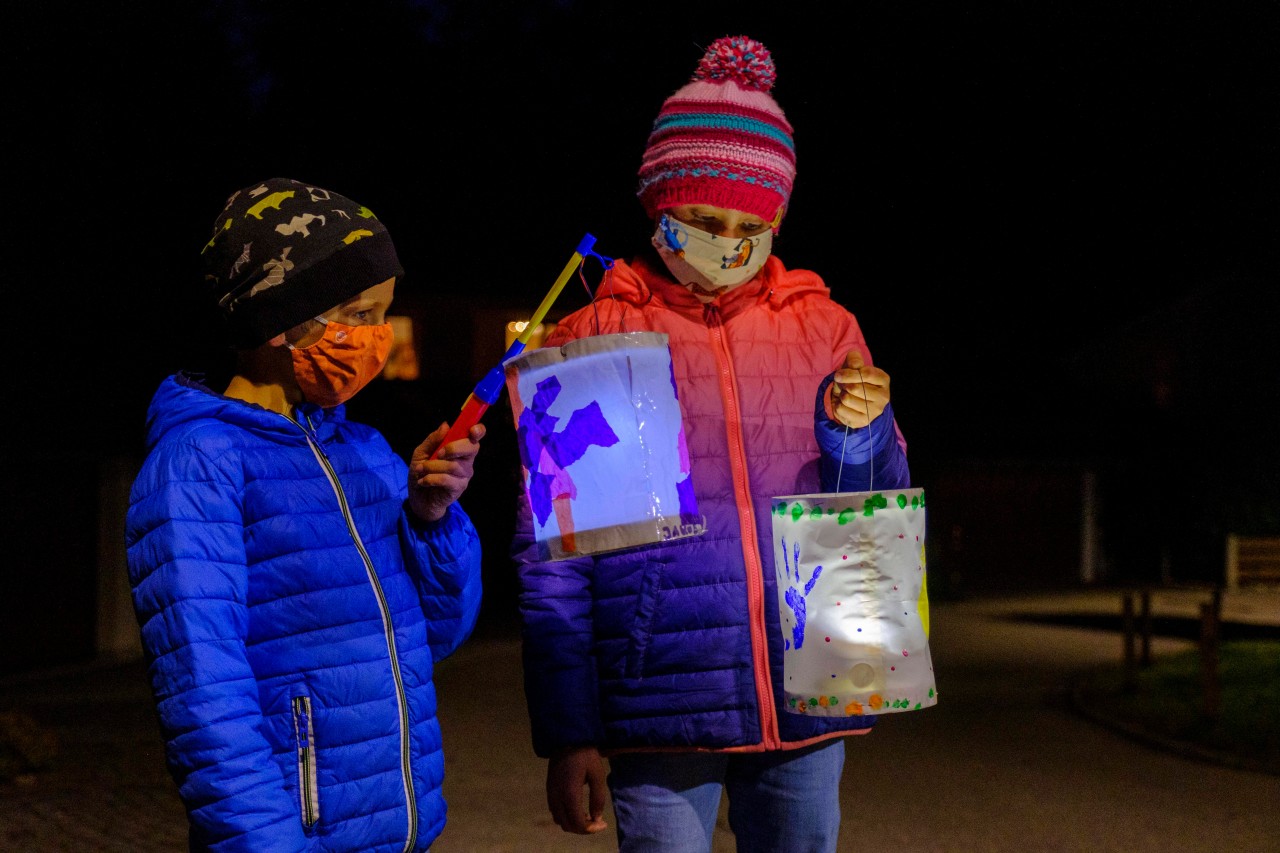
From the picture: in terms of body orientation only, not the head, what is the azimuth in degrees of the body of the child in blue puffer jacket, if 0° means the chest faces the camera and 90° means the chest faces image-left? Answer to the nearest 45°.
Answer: approximately 315°
